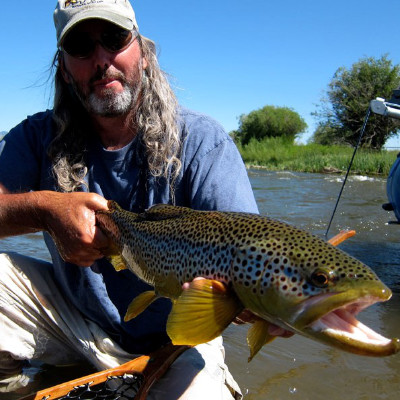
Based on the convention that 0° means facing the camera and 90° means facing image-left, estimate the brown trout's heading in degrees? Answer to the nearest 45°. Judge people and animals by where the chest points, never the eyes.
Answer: approximately 315°

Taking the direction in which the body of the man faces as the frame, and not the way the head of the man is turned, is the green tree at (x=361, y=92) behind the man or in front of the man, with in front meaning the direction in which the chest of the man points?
behind

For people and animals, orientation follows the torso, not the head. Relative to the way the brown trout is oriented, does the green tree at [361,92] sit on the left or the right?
on its left

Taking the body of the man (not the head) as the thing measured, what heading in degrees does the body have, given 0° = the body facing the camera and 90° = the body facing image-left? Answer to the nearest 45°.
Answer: approximately 0°
